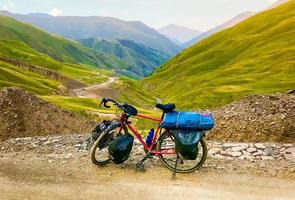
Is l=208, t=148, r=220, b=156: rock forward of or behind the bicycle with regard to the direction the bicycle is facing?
behind

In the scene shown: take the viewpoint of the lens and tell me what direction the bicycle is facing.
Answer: facing to the left of the viewer

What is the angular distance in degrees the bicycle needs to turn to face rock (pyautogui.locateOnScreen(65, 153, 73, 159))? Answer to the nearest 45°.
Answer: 0° — it already faces it

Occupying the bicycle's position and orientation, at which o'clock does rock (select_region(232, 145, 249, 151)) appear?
The rock is roughly at 5 o'clock from the bicycle.
